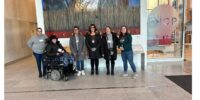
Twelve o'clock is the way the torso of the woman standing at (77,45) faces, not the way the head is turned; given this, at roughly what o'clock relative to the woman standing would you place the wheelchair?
The wheelchair is roughly at 2 o'clock from the woman standing.

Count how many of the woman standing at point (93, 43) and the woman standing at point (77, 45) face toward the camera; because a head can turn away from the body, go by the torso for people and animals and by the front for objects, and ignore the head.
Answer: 2

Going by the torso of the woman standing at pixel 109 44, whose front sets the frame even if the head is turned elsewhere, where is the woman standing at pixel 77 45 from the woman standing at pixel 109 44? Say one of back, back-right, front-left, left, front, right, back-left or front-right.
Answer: right

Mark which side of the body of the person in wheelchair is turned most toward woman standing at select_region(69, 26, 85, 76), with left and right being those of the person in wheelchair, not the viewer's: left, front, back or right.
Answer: left

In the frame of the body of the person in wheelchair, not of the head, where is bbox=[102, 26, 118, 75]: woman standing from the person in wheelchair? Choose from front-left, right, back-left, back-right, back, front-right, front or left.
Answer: front-left

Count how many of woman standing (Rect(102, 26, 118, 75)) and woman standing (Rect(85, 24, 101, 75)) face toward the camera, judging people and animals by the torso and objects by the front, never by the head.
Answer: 2

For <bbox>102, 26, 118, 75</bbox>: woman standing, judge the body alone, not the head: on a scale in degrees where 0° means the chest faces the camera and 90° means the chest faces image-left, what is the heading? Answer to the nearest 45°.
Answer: approximately 0°

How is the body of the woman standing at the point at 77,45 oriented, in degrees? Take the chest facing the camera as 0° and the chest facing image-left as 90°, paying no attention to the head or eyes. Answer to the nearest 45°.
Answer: approximately 0°
